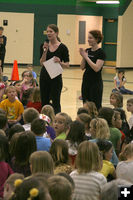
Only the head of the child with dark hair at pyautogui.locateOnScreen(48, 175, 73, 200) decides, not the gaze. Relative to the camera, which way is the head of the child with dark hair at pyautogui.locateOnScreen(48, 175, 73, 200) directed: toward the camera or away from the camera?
away from the camera

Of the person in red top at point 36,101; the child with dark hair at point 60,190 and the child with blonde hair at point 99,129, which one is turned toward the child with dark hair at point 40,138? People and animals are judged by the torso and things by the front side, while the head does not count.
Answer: the child with dark hair at point 60,190

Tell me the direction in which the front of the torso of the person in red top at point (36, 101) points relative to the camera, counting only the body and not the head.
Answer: away from the camera

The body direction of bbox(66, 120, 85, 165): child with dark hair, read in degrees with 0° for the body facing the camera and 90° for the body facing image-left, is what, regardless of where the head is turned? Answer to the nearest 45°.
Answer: approximately 180°

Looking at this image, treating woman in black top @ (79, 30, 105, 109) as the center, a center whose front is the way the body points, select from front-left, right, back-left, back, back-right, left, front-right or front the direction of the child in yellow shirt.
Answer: front-right

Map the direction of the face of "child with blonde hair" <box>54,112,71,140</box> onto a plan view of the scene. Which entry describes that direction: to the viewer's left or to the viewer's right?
to the viewer's left

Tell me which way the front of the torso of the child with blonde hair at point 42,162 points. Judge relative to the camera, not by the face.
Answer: away from the camera

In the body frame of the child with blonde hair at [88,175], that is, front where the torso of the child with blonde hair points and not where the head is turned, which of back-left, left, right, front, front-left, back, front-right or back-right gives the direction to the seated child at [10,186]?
back-left

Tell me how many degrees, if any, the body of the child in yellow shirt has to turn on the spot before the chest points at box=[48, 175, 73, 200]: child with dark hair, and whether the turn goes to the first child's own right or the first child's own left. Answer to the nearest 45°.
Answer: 0° — they already face them

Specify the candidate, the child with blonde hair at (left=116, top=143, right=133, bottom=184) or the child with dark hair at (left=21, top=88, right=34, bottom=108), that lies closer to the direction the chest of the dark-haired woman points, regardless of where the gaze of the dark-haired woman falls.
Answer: the child with blonde hair

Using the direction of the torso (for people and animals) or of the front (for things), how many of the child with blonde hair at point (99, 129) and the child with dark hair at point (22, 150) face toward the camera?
0

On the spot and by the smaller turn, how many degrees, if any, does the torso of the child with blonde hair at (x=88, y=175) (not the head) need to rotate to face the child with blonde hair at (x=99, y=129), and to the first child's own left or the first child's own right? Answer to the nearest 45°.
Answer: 0° — they already face them

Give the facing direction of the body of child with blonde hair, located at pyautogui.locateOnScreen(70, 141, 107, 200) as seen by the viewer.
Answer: away from the camera

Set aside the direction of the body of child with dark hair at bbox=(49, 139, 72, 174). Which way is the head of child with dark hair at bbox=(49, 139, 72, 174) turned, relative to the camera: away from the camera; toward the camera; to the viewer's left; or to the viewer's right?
away from the camera

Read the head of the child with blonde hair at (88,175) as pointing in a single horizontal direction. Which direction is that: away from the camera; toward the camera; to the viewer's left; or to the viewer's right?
away from the camera

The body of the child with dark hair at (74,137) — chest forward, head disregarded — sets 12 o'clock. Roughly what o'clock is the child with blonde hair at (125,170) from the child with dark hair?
The child with blonde hair is roughly at 5 o'clock from the child with dark hair.

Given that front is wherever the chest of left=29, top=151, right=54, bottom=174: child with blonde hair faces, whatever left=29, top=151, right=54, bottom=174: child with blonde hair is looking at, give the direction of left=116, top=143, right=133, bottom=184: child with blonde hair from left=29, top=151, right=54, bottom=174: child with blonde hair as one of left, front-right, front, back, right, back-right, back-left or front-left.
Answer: front-right

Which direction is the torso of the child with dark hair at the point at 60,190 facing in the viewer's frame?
away from the camera
